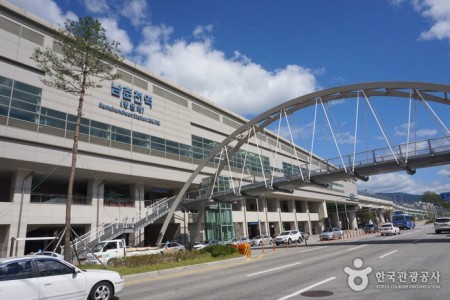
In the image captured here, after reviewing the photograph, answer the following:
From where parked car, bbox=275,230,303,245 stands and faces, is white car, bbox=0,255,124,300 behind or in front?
in front

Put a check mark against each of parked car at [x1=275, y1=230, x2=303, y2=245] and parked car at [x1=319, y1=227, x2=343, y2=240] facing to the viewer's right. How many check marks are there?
0

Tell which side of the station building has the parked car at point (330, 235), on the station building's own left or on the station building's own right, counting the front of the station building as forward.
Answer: on the station building's own left

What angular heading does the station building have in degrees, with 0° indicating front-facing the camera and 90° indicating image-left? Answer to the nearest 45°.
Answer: approximately 315°

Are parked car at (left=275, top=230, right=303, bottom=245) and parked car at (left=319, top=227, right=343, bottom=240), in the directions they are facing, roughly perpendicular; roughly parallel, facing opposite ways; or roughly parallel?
roughly parallel

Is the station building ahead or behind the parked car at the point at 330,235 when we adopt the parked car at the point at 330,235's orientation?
ahead

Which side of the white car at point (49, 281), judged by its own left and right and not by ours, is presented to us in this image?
right

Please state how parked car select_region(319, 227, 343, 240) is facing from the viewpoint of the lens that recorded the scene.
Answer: facing the viewer and to the left of the viewer

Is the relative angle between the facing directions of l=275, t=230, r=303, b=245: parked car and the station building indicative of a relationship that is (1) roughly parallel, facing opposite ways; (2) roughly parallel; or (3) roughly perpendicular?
roughly perpendicular

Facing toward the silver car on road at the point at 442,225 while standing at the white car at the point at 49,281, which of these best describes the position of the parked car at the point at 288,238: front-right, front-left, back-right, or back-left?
front-left

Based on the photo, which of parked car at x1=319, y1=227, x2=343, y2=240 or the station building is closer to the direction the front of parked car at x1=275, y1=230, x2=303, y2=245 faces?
the station building

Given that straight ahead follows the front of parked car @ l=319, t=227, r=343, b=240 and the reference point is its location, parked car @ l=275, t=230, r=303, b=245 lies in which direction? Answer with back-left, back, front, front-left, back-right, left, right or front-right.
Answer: front

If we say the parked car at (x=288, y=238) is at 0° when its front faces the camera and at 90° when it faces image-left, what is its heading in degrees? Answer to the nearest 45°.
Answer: approximately 45°
